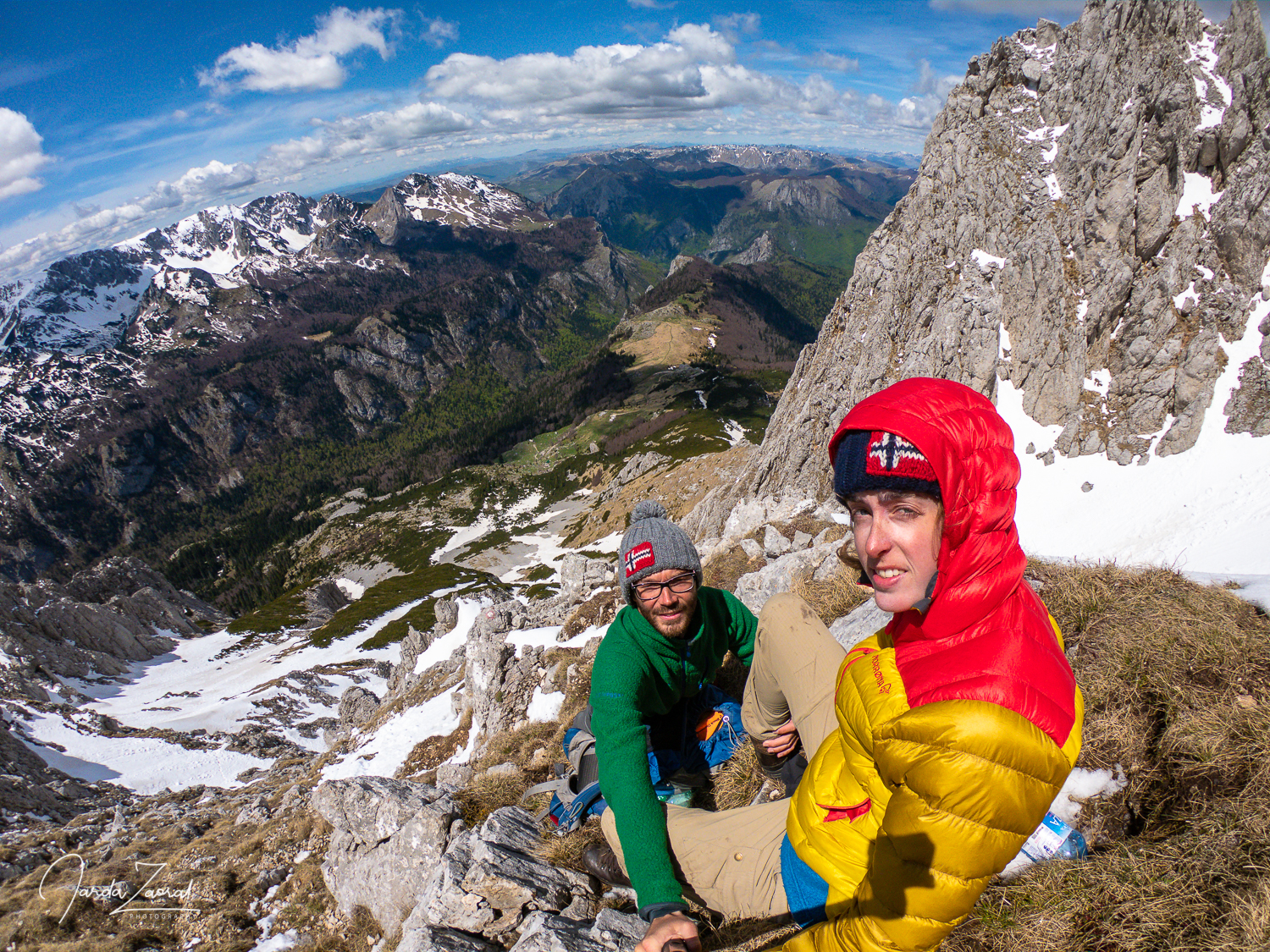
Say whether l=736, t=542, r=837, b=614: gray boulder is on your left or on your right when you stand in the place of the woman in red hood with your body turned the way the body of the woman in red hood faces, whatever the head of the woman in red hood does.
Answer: on your right

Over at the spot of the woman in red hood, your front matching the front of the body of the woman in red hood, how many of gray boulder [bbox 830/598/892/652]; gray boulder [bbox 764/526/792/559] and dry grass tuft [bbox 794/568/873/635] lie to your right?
3

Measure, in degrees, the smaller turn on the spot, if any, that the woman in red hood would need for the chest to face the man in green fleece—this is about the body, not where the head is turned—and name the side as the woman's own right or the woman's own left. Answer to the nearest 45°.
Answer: approximately 45° to the woman's own right

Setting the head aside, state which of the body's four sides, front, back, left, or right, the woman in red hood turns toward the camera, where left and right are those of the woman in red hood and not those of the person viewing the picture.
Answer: left

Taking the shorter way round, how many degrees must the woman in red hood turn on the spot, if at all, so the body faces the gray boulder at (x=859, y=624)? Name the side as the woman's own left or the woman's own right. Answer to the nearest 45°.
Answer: approximately 90° to the woman's own right
